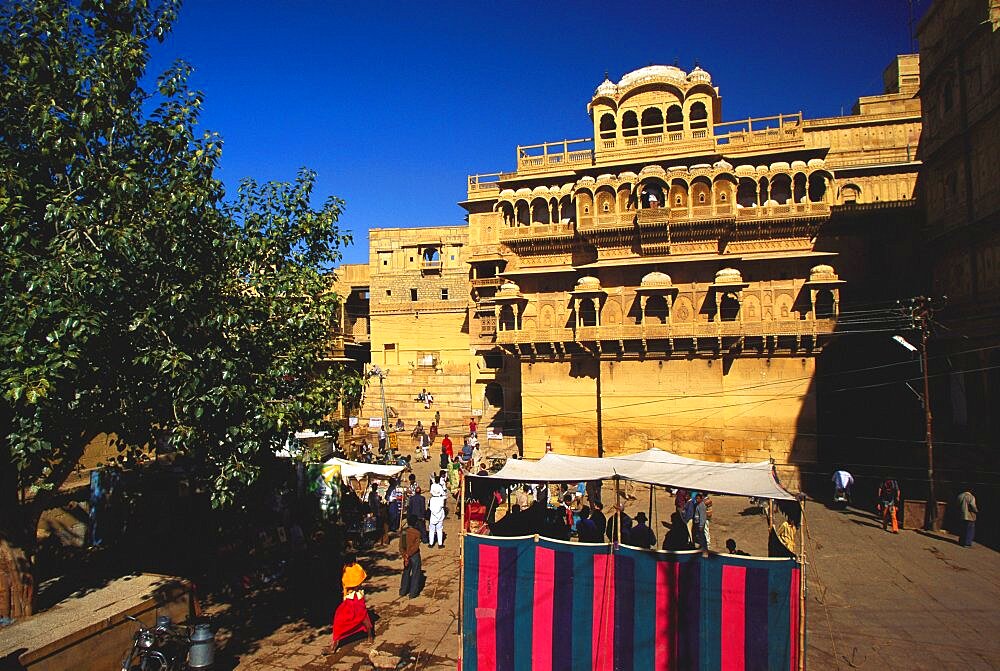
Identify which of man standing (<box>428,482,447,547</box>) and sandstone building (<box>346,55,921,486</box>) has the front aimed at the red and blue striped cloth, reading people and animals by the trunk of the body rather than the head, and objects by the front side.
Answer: the sandstone building

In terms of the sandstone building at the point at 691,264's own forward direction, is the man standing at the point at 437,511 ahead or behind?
ahead

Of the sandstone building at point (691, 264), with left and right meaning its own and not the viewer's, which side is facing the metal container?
front

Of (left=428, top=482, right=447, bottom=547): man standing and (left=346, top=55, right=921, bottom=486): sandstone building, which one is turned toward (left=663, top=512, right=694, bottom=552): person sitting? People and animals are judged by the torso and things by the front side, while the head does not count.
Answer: the sandstone building

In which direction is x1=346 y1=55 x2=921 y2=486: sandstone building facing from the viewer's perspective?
toward the camera

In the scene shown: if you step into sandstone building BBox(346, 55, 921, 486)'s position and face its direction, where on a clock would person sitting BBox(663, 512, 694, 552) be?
The person sitting is roughly at 12 o'clock from the sandstone building.

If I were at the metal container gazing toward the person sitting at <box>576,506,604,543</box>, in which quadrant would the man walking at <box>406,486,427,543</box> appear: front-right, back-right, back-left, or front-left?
front-left

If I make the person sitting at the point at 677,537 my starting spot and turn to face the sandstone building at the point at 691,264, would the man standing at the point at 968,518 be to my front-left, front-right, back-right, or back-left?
front-right

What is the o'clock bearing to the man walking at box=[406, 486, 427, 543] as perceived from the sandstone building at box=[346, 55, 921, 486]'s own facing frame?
The man walking is roughly at 1 o'clock from the sandstone building.

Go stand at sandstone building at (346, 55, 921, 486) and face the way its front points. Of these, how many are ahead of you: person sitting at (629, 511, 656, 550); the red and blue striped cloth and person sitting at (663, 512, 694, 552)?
3
